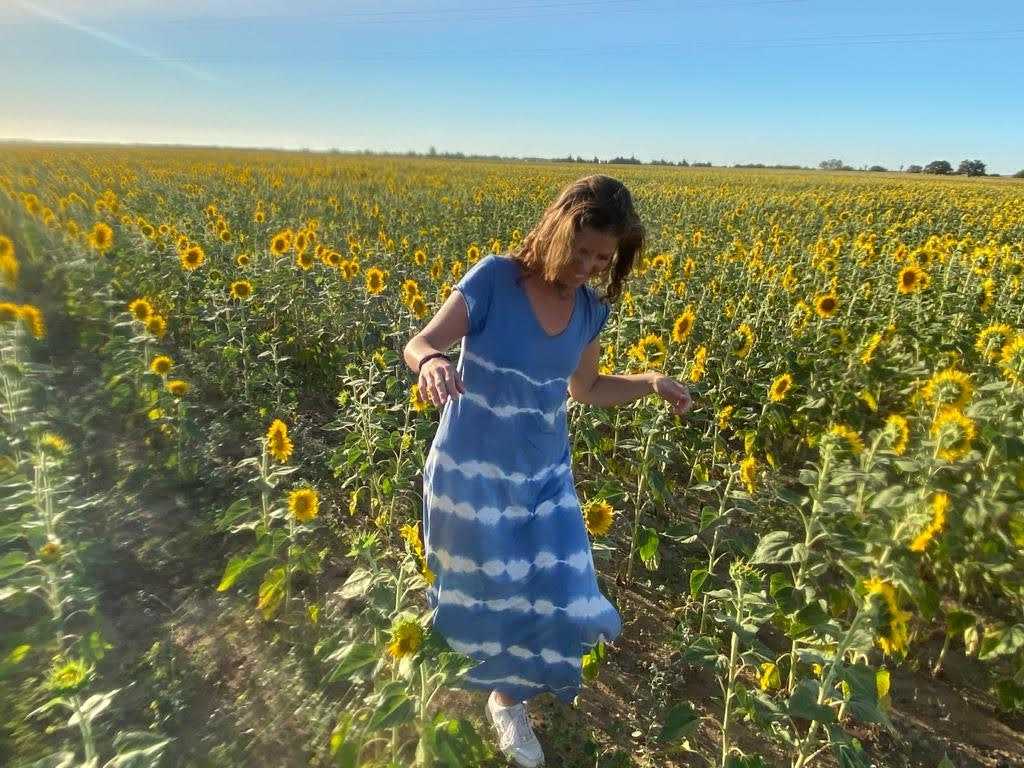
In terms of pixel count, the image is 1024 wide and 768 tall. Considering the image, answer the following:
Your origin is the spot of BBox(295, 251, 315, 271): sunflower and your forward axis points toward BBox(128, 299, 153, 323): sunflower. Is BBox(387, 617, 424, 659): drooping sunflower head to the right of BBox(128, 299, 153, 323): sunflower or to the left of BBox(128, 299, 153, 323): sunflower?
left

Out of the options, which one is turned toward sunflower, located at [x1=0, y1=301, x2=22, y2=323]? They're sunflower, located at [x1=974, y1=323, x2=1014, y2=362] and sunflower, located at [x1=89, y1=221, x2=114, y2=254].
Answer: sunflower, located at [x1=89, y1=221, x2=114, y2=254]

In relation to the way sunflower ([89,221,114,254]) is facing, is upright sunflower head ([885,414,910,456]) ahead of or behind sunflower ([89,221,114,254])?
ahead

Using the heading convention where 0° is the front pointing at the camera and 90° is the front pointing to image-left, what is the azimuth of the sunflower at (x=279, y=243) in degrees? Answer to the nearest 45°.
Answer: approximately 0°

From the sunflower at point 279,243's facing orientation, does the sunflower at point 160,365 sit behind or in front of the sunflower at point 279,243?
in front

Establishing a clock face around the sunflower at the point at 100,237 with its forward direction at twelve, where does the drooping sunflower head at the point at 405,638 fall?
The drooping sunflower head is roughly at 12 o'clock from the sunflower.

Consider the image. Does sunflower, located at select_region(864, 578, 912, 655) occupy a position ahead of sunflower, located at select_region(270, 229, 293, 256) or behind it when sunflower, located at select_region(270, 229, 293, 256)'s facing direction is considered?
ahead

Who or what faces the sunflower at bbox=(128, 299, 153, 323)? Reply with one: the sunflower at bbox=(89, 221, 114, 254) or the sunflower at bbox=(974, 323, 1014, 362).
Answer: the sunflower at bbox=(89, 221, 114, 254)

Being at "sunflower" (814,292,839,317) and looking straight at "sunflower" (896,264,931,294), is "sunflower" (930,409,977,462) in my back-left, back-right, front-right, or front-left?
back-right

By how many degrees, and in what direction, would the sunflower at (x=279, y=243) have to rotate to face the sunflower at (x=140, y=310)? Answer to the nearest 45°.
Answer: approximately 45° to its right

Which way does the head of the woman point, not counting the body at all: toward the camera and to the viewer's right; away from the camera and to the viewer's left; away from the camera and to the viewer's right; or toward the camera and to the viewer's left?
toward the camera and to the viewer's right
